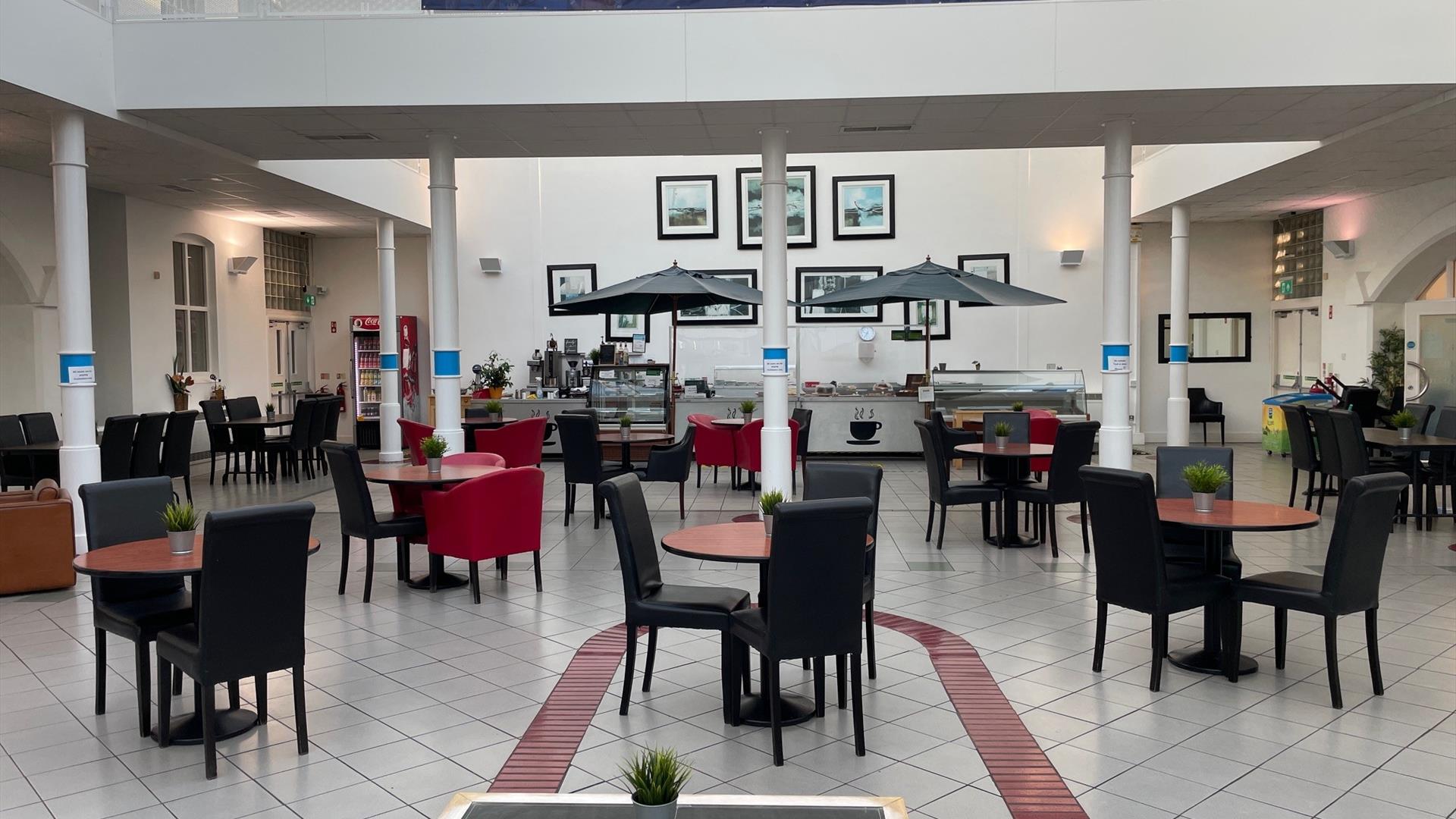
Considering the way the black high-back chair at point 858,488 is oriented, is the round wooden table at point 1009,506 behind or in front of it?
behind

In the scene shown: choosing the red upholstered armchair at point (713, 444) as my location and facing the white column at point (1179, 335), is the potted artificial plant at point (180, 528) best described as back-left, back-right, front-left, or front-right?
back-right

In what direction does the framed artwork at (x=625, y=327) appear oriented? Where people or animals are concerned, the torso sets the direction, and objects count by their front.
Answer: toward the camera

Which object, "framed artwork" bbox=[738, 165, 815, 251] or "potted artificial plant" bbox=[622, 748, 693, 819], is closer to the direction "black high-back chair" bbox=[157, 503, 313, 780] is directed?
the framed artwork

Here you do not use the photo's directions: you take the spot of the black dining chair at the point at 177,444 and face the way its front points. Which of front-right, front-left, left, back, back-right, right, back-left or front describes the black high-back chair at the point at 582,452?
back

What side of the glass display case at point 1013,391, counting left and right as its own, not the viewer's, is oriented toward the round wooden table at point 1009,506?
front

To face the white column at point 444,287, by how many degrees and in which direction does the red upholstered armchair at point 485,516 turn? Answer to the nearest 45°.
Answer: approximately 45° to its right

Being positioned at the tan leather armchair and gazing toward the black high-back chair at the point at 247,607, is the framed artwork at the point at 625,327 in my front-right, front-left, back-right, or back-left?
back-left

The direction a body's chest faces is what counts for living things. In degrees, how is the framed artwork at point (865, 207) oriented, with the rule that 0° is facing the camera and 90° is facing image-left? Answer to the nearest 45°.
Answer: approximately 0°

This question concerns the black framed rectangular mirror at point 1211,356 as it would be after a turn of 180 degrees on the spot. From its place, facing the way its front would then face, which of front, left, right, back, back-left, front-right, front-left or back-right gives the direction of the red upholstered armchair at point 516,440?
back-left

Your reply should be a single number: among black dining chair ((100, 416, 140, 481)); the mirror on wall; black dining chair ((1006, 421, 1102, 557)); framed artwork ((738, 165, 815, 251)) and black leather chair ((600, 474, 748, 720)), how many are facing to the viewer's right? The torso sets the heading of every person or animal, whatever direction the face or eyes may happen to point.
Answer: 1

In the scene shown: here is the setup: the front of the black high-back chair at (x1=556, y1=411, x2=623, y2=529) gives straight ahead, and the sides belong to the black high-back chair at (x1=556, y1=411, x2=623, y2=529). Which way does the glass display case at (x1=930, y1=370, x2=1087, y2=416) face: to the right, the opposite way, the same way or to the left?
the opposite way

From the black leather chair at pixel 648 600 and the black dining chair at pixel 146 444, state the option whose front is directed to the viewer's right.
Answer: the black leather chair

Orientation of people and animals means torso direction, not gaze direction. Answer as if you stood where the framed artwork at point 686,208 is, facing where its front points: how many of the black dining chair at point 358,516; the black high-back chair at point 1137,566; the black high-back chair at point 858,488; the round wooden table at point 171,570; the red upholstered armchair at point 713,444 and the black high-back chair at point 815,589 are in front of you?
6

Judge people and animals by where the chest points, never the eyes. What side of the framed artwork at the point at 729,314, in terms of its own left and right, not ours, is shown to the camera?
front
